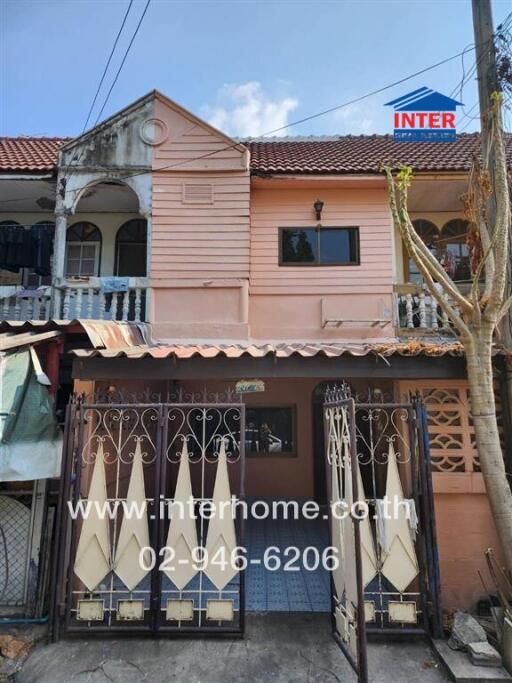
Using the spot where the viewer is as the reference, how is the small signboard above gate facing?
facing the viewer

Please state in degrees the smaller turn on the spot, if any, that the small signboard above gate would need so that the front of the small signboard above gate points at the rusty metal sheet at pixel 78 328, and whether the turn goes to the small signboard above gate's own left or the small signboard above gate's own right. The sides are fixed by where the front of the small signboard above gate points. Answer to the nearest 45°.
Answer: approximately 90° to the small signboard above gate's own right
